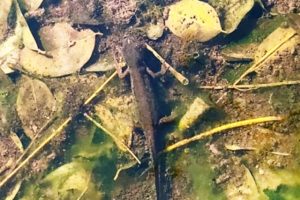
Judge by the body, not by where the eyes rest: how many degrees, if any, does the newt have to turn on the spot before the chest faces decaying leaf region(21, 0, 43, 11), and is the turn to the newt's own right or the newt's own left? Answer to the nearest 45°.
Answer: approximately 45° to the newt's own left

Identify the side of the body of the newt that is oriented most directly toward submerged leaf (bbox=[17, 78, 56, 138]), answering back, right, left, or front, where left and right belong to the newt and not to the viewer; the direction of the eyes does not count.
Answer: left

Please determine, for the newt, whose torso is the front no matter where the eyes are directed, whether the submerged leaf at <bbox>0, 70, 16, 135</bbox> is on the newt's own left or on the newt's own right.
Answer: on the newt's own left

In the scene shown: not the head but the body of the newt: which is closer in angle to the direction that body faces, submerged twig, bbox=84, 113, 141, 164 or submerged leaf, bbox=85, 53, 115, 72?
the submerged leaf

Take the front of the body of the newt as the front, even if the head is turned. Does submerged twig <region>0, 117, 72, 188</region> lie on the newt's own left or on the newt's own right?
on the newt's own left

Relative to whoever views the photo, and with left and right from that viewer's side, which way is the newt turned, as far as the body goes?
facing away from the viewer
